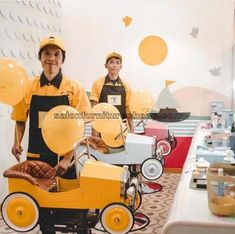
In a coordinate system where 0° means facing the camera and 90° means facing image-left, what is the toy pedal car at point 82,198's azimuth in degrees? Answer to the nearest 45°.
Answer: approximately 270°

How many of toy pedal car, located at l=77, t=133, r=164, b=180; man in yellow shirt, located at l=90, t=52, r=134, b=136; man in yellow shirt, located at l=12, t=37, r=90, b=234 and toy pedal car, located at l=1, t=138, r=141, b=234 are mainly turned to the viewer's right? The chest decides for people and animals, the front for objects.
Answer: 2

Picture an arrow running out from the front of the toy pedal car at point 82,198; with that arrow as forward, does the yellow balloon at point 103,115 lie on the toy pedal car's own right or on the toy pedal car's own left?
on the toy pedal car's own left

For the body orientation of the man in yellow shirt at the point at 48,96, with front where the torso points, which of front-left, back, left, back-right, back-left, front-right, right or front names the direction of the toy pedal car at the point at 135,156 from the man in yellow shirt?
back-left

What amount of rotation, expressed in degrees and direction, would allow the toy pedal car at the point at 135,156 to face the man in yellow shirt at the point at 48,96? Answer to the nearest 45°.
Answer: approximately 135° to its right

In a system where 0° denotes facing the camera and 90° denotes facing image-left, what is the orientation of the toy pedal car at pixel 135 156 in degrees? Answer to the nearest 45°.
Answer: approximately 270°

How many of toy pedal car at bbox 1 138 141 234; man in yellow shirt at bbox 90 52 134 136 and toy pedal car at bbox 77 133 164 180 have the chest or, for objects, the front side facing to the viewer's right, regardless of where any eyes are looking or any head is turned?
2

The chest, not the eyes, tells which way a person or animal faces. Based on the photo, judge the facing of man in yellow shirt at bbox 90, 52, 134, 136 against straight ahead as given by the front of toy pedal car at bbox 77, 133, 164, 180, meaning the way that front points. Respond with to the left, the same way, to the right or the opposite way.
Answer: to the right

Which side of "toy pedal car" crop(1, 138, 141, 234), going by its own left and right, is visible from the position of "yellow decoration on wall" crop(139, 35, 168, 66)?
left
